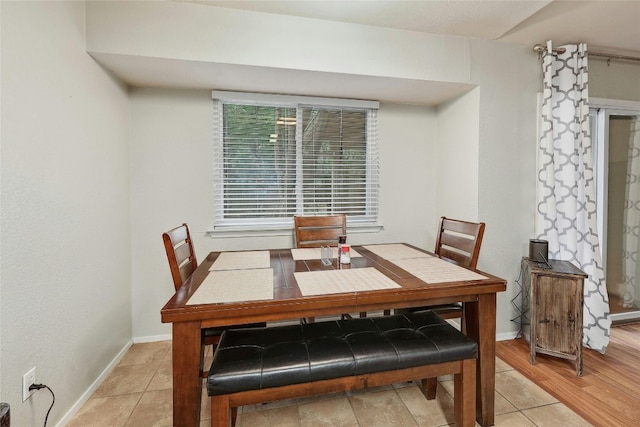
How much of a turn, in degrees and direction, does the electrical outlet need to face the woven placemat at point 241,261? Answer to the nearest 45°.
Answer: approximately 45° to its left

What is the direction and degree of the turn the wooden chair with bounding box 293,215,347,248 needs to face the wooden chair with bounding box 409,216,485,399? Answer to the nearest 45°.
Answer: approximately 45° to its left

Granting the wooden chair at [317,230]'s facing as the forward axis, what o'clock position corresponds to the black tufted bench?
The black tufted bench is roughly at 12 o'clock from the wooden chair.

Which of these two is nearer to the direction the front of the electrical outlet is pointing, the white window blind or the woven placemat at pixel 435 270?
the woven placemat

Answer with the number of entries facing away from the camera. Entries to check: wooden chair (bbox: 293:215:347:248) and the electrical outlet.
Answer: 0

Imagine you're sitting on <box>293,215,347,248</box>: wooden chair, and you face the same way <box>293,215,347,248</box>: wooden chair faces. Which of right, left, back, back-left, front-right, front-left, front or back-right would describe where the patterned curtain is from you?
left

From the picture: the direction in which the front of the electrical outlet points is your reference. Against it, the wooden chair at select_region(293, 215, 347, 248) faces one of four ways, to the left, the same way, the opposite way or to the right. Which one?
to the right

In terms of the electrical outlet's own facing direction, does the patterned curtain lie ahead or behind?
ahead
